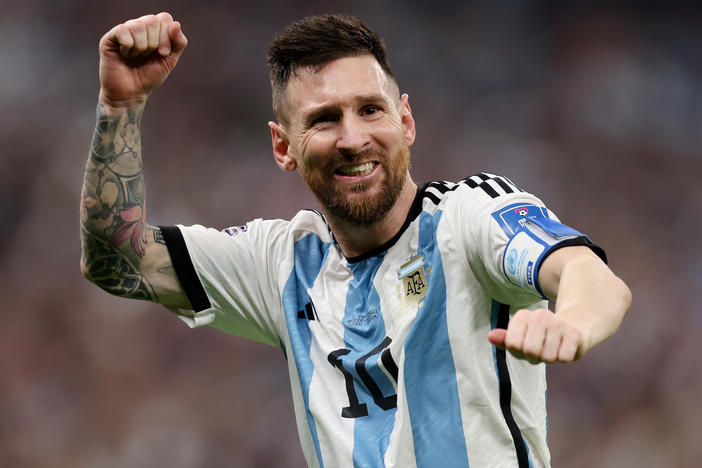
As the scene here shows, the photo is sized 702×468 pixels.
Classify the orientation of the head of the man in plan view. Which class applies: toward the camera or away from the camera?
toward the camera

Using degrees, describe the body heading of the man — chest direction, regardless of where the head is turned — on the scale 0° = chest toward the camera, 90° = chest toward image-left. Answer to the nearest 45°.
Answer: approximately 45°
